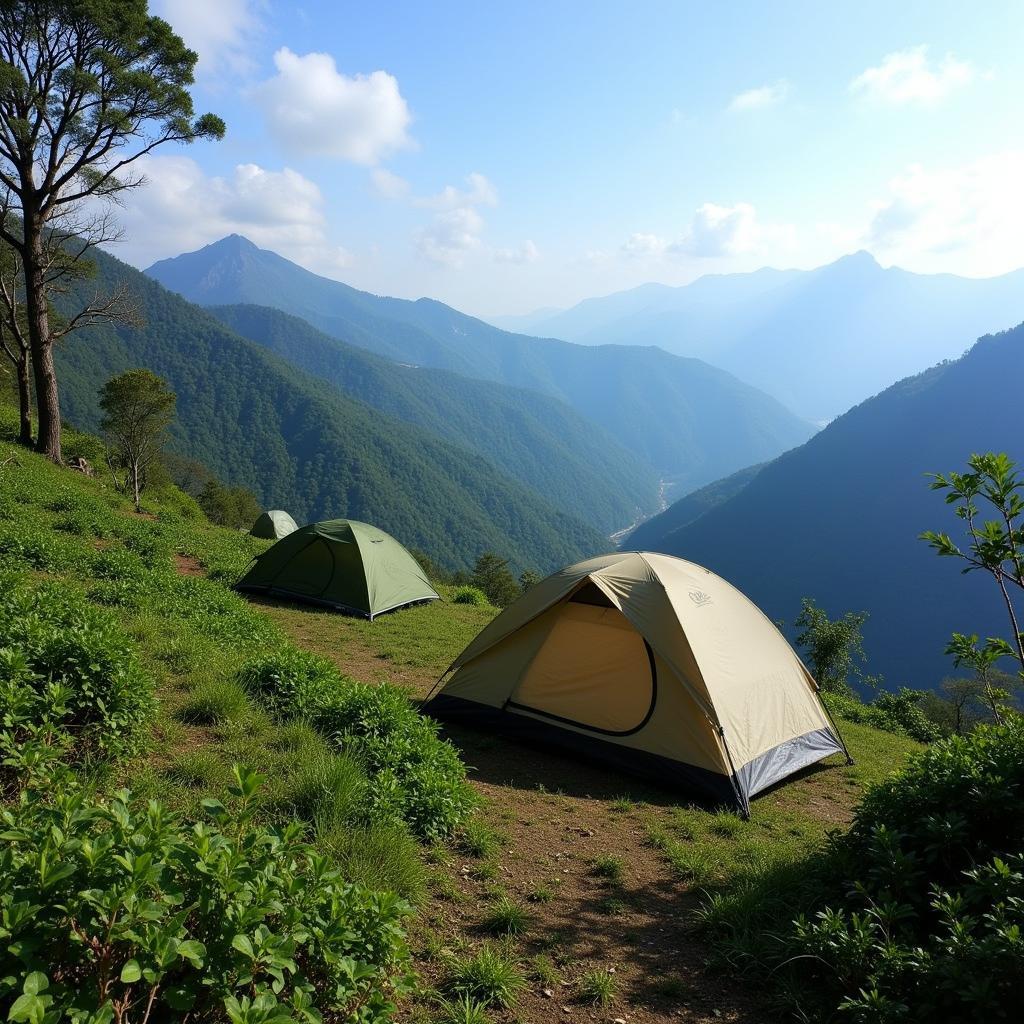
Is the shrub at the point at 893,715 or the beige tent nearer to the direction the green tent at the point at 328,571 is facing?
the beige tent

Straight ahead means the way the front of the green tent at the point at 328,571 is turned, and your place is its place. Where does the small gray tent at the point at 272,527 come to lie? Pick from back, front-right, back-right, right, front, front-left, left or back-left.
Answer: back-right

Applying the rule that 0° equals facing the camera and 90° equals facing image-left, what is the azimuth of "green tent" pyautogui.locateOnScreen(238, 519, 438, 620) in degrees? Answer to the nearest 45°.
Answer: approximately 45°

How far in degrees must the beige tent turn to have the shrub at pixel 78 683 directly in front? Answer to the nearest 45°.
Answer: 0° — it already faces it

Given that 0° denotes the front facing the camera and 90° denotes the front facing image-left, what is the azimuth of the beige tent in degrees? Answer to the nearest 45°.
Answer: approximately 45°

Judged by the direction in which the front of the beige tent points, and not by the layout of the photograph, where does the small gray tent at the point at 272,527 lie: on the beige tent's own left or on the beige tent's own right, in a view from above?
on the beige tent's own right

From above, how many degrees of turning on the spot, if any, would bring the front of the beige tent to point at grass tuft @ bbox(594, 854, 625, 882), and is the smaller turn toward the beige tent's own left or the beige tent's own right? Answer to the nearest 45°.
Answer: approximately 45° to the beige tent's own left

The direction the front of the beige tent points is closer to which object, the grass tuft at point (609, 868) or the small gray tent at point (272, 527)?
the grass tuft
